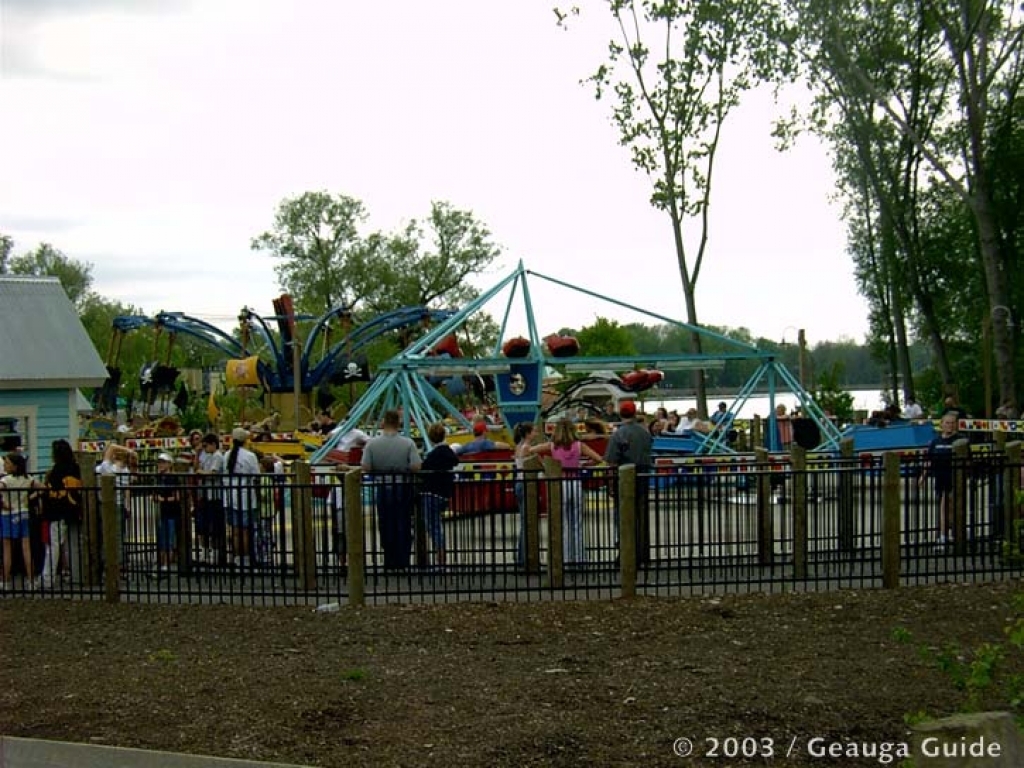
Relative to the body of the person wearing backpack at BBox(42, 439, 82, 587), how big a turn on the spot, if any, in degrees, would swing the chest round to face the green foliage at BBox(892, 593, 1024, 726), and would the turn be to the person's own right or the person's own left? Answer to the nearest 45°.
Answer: approximately 135° to the person's own right

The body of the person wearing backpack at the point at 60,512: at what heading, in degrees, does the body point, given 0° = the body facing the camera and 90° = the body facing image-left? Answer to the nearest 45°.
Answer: approximately 180°

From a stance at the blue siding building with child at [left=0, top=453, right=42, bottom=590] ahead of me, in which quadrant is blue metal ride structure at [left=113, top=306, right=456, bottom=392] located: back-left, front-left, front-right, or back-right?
back-left

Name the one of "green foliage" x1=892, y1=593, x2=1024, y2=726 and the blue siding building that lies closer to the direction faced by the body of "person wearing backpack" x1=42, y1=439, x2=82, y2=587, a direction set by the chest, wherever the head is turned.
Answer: the blue siding building

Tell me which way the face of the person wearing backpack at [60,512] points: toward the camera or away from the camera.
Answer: away from the camera

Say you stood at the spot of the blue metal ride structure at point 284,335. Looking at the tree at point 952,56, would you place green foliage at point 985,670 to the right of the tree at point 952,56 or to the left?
right

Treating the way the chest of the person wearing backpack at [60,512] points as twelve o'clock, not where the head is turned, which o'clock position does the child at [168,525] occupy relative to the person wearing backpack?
The child is roughly at 4 o'clock from the person wearing backpack.

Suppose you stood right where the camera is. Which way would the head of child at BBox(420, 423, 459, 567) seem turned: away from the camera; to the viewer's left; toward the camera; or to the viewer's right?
away from the camera

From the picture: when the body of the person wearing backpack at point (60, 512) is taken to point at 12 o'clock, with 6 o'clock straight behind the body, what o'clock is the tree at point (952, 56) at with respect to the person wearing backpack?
The tree is roughly at 2 o'clock from the person wearing backpack.

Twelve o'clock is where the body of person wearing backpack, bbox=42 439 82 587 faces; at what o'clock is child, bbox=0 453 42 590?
The child is roughly at 10 o'clock from the person wearing backpack.

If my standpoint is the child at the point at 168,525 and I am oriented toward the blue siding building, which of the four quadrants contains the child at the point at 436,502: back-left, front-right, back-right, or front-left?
back-right
